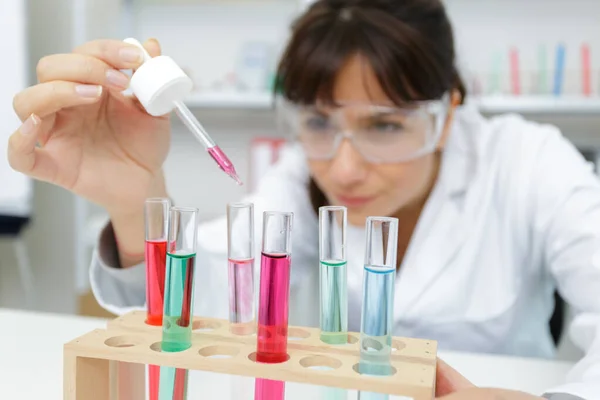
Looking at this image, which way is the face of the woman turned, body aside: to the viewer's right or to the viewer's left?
to the viewer's left

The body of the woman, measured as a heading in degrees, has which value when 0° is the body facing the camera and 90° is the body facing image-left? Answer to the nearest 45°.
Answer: approximately 45°
